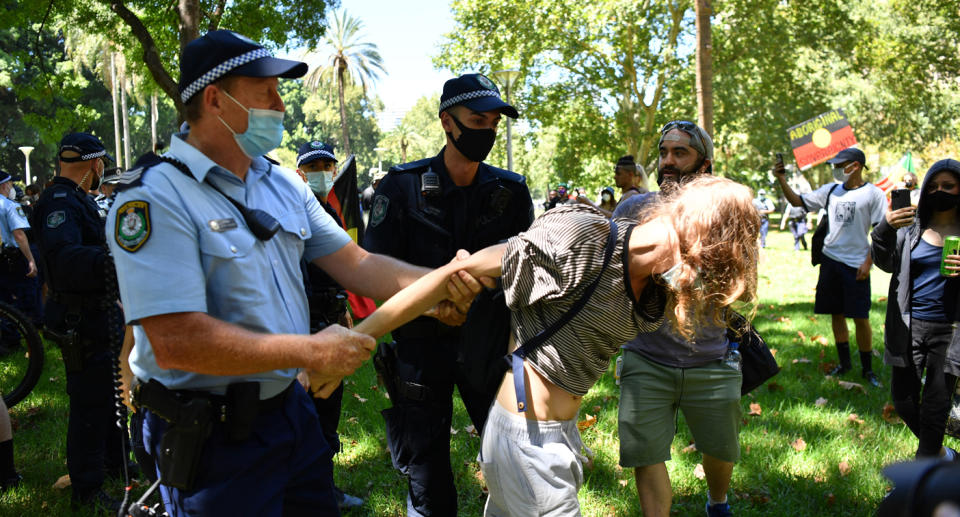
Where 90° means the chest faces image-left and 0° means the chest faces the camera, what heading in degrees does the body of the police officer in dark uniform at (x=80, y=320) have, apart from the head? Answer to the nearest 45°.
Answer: approximately 270°

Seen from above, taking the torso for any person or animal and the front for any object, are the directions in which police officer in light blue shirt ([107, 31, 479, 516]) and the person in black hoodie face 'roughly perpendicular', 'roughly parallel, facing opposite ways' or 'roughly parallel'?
roughly perpendicular

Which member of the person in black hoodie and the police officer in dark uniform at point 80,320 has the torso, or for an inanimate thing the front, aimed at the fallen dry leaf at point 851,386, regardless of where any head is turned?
the police officer in dark uniform

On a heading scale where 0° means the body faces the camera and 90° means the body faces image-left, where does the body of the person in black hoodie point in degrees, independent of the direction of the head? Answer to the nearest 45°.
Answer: approximately 0°

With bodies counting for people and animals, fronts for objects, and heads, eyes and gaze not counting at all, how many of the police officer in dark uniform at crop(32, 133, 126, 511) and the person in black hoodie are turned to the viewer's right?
1

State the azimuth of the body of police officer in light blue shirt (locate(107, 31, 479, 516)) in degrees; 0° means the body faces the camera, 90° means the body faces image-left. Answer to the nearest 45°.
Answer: approximately 315°

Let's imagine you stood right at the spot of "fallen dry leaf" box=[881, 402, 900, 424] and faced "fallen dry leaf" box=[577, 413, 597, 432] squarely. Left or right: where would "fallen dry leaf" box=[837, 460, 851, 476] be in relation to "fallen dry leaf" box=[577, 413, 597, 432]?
left

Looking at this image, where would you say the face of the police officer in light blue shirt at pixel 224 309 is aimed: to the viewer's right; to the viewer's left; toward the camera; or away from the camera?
to the viewer's right

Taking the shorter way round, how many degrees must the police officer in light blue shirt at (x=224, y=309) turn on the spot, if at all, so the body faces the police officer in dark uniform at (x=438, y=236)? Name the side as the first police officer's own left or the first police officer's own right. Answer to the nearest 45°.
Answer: approximately 90° to the first police officer's own left

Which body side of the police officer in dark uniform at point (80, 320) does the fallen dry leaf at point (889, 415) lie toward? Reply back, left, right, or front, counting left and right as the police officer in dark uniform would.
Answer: front

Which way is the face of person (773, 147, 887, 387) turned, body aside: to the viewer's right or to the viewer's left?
to the viewer's left
